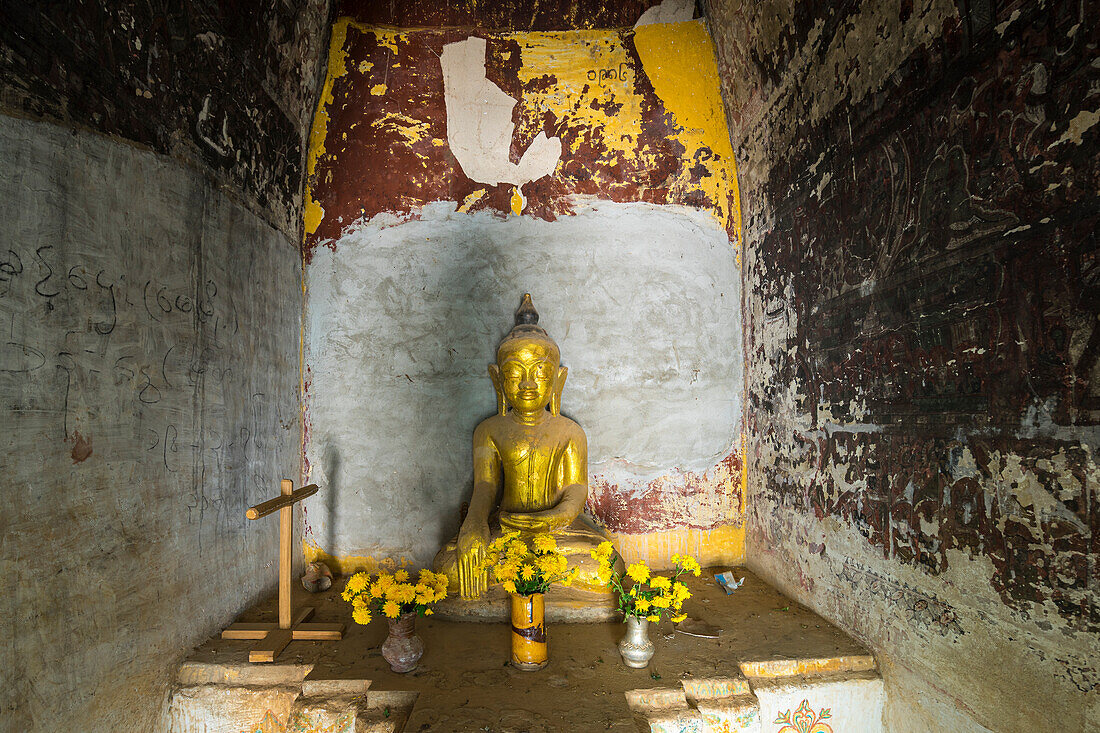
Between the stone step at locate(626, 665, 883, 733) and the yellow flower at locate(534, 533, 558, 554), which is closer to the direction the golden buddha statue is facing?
the yellow flower

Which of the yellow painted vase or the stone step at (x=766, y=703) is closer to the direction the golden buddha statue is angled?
the yellow painted vase

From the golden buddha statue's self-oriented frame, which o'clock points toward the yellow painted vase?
The yellow painted vase is roughly at 12 o'clock from the golden buddha statue.

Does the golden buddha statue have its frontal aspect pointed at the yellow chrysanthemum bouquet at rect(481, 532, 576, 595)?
yes

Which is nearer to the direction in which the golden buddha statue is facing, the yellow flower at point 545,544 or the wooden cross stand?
the yellow flower

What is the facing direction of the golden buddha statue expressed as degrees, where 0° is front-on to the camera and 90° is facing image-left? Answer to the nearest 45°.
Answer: approximately 0°

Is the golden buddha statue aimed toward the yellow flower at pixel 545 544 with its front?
yes

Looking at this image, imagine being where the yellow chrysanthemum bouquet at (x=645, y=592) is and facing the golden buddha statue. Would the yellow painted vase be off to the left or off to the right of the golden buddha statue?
left

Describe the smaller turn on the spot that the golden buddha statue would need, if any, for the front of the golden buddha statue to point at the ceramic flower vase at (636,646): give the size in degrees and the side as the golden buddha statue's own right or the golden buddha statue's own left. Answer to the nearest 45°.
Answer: approximately 45° to the golden buddha statue's own left

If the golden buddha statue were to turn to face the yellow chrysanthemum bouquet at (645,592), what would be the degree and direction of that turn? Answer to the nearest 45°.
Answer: approximately 45° to its left

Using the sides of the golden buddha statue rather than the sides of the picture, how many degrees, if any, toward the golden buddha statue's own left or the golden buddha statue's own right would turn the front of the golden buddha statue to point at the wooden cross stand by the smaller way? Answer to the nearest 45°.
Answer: approximately 45° to the golden buddha statue's own right
